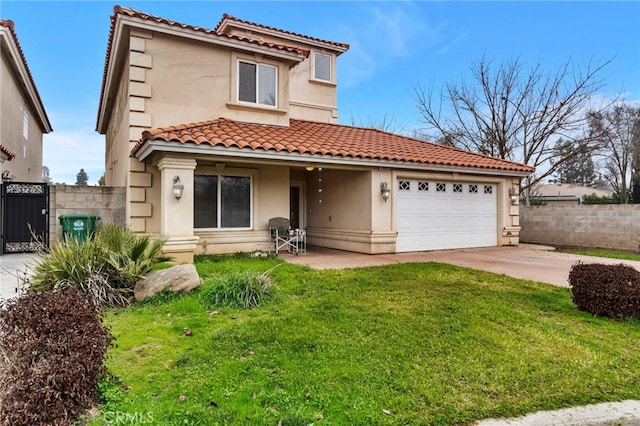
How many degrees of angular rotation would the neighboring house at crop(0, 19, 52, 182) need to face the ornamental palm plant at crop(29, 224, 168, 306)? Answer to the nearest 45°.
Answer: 0° — it already faces it

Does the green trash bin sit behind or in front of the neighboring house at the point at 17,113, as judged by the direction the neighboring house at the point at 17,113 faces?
in front

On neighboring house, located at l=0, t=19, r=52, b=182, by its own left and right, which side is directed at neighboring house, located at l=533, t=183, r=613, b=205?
left

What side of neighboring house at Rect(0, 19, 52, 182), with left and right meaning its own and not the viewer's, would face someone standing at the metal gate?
front

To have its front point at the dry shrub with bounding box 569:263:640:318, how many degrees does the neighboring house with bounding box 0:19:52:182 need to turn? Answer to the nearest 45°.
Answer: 0° — it already faces it

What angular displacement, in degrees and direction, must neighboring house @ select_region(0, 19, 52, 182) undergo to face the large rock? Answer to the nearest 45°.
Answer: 0° — it already faces it

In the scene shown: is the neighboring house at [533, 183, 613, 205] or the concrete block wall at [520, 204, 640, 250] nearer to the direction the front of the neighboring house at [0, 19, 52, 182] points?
the concrete block wall

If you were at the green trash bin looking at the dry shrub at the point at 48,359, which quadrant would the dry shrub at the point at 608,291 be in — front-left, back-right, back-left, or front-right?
front-left

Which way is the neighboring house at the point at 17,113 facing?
toward the camera

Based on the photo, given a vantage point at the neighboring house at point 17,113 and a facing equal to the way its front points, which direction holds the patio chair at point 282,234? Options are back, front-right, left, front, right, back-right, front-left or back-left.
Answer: front-left

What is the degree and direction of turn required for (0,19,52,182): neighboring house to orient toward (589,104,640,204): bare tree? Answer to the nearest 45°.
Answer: approximately 90° to its left

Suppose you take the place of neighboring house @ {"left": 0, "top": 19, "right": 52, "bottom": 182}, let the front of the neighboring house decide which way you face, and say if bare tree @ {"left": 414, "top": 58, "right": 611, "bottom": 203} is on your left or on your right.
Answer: on your left

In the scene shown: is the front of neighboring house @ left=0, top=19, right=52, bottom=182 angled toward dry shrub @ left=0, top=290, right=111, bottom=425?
yes

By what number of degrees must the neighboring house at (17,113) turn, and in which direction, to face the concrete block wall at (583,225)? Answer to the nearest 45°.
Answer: approximately 45° to its left

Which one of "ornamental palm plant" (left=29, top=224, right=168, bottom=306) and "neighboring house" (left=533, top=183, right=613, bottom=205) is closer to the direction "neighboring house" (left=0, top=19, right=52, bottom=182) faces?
the ornamental palm plant
